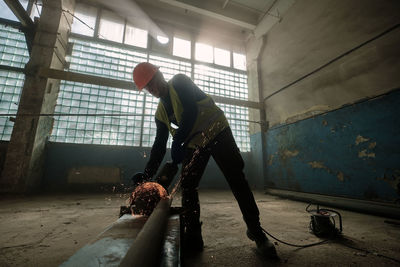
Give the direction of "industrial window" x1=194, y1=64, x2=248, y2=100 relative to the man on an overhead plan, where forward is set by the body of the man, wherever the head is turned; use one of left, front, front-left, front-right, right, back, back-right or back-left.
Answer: back-right

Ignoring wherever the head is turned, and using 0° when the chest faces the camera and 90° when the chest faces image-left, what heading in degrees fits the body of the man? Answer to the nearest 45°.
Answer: approximately 45°

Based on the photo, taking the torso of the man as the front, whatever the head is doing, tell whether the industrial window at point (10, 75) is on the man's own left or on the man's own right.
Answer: on the man's own right

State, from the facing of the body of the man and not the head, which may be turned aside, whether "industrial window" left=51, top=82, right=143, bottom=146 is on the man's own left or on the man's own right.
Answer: on the man's own right

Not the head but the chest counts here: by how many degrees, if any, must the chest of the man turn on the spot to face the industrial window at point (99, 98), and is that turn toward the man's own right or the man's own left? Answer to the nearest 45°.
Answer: approximately 90° to the man's own right

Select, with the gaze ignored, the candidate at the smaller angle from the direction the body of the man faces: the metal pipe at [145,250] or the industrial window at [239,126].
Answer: the metal pipe

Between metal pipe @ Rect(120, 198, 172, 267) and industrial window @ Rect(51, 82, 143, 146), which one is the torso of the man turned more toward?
the metal pipe

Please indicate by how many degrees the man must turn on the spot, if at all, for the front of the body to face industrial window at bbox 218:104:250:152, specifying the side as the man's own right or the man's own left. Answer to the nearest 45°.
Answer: approximately 135° to the man's own right
